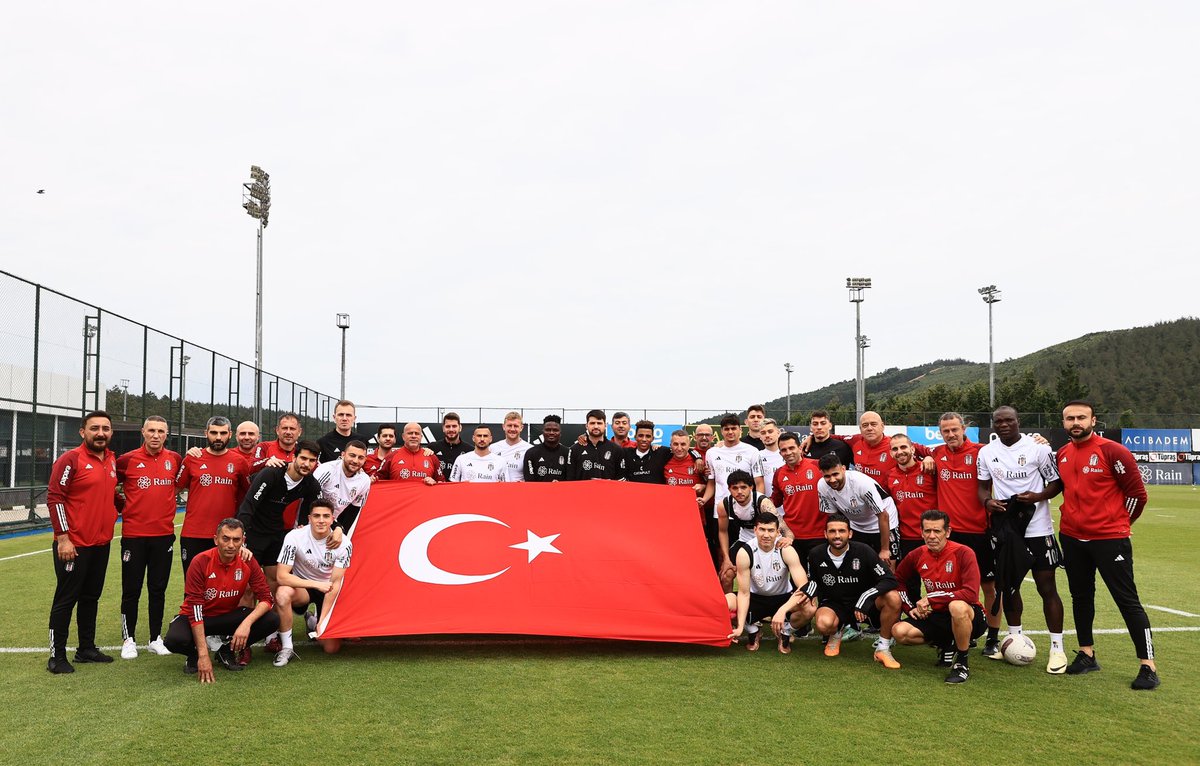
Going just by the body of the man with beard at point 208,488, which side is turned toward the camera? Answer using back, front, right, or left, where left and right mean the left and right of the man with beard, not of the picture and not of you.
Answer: front

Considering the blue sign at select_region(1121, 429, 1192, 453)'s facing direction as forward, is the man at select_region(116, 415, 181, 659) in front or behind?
in front

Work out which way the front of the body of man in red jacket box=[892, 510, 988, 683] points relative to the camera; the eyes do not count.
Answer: toward the camera

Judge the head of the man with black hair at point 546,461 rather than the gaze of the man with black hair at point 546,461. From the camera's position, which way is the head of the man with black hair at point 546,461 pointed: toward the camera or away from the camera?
toward the camera

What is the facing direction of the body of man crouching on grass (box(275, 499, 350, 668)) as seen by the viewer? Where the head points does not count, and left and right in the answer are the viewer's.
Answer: facing the viewer

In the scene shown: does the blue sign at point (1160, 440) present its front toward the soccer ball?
yes

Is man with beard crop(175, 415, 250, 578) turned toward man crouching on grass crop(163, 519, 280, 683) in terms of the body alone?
yes

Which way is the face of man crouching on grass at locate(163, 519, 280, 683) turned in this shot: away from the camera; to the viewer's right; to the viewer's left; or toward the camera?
toward the camera

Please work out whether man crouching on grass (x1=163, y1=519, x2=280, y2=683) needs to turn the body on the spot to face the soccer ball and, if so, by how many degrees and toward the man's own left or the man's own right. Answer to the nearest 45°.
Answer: approximately 90° to the man's own left

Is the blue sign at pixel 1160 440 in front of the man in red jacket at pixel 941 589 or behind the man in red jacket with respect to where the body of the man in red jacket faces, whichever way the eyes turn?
behind

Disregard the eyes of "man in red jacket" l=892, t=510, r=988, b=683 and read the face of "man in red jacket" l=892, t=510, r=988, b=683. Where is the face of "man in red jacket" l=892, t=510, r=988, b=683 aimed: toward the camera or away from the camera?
toward the camera

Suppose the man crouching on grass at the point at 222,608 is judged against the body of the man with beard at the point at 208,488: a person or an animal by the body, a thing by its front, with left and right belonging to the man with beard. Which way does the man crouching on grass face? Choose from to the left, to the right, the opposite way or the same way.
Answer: the same way
